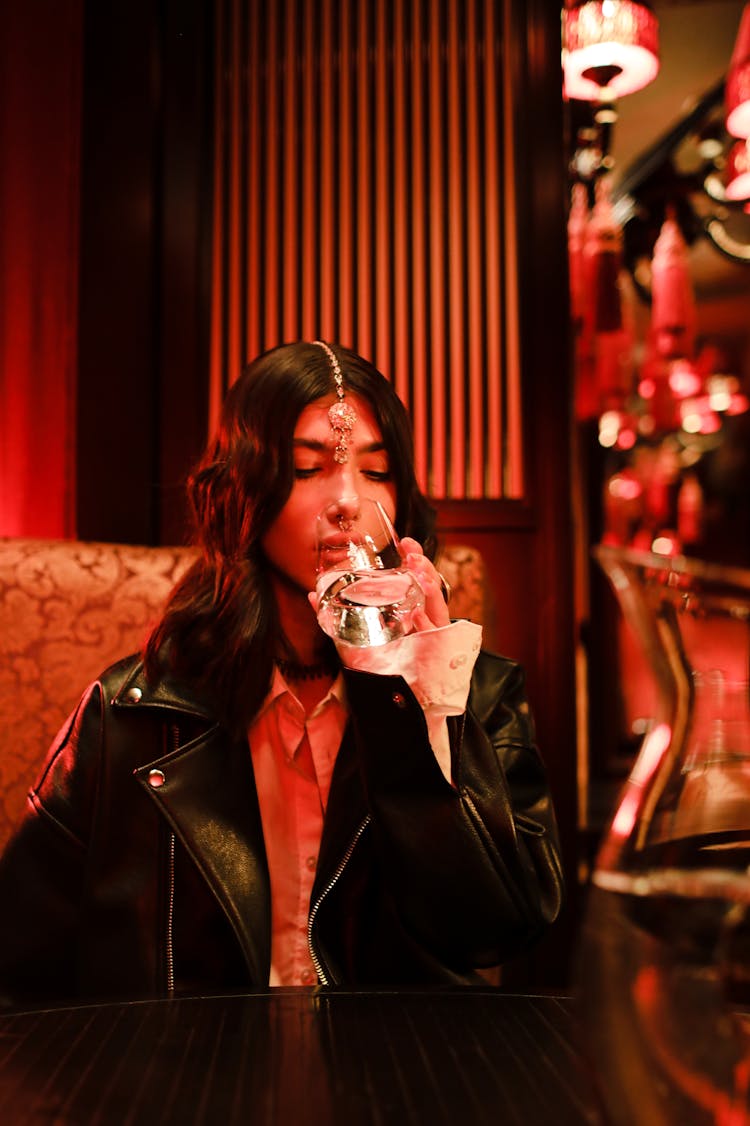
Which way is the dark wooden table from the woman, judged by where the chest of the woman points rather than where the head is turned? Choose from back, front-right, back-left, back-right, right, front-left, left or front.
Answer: front

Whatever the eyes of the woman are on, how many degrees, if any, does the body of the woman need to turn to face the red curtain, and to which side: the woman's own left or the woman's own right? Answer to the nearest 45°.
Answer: approximately 135° to the woman's own right

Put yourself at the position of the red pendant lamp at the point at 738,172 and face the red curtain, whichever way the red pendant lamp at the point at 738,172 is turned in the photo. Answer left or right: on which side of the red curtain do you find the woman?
left

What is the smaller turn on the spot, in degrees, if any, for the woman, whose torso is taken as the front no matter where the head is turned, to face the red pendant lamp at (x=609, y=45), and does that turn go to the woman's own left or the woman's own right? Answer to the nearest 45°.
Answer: approximately 135° to the woman's own left

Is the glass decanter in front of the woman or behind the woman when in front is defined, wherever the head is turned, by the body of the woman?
in front

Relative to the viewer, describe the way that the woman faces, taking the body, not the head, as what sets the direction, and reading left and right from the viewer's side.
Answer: facing the viewer

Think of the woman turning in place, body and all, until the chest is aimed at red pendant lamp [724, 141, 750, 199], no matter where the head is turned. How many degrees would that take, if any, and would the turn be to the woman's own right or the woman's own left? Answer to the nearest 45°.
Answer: approximately 135° to the woman's own left

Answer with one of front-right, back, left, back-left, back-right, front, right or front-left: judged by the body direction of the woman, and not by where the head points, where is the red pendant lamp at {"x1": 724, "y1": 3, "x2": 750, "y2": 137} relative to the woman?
back-left

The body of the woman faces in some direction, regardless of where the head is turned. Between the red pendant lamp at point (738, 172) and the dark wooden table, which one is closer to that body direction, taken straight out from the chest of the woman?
the dark wooden table

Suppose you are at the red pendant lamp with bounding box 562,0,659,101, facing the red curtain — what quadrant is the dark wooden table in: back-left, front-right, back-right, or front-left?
front-left

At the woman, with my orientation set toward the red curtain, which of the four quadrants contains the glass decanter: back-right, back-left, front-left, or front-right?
back-left
